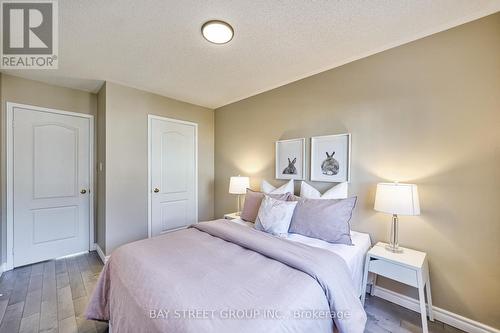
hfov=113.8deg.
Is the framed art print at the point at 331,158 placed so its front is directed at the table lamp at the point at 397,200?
no

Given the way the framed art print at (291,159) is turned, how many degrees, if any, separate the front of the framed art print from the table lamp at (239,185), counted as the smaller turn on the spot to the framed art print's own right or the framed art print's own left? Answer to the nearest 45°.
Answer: approximately 45° to the framed art print's own right

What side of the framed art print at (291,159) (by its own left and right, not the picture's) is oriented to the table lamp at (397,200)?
left

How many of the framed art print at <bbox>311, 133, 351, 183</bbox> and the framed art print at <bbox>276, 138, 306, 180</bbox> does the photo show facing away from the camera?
0

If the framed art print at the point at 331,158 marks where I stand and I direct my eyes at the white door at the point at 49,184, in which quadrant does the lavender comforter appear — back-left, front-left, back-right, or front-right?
front-left

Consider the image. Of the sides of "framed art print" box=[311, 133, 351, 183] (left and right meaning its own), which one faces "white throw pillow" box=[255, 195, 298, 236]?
front

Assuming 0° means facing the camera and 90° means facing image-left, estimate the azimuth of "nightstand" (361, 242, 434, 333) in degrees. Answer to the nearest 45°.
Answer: approximately 45°

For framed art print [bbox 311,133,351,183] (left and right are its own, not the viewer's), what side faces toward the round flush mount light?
front

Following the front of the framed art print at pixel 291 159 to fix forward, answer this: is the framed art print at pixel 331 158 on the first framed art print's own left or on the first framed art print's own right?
on the first framed art print's own left

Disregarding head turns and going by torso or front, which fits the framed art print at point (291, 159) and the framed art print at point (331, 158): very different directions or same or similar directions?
same or similar directions

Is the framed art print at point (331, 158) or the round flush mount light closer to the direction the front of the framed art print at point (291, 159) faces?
the round flush mount light

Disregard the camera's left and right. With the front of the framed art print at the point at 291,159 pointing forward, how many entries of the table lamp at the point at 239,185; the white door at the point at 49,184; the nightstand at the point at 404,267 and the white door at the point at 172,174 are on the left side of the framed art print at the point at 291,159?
1

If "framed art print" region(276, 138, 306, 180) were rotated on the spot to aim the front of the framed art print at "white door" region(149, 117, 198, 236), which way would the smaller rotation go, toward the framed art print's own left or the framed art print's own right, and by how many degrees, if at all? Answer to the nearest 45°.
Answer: approximately 45° to the framed art print's own right

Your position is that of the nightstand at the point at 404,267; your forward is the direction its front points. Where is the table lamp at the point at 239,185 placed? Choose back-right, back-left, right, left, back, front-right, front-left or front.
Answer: front-right

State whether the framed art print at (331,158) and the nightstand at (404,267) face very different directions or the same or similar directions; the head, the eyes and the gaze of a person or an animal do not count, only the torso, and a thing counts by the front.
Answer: same or similar directions

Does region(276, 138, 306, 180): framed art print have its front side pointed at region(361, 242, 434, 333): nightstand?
no

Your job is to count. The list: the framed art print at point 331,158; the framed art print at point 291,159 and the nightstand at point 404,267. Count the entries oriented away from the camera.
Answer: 0

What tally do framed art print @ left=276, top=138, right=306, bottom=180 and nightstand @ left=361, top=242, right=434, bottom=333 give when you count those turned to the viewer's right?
0
